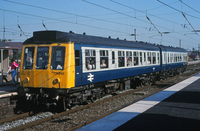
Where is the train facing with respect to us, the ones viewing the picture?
facing the viewer and to the left of the viewer
